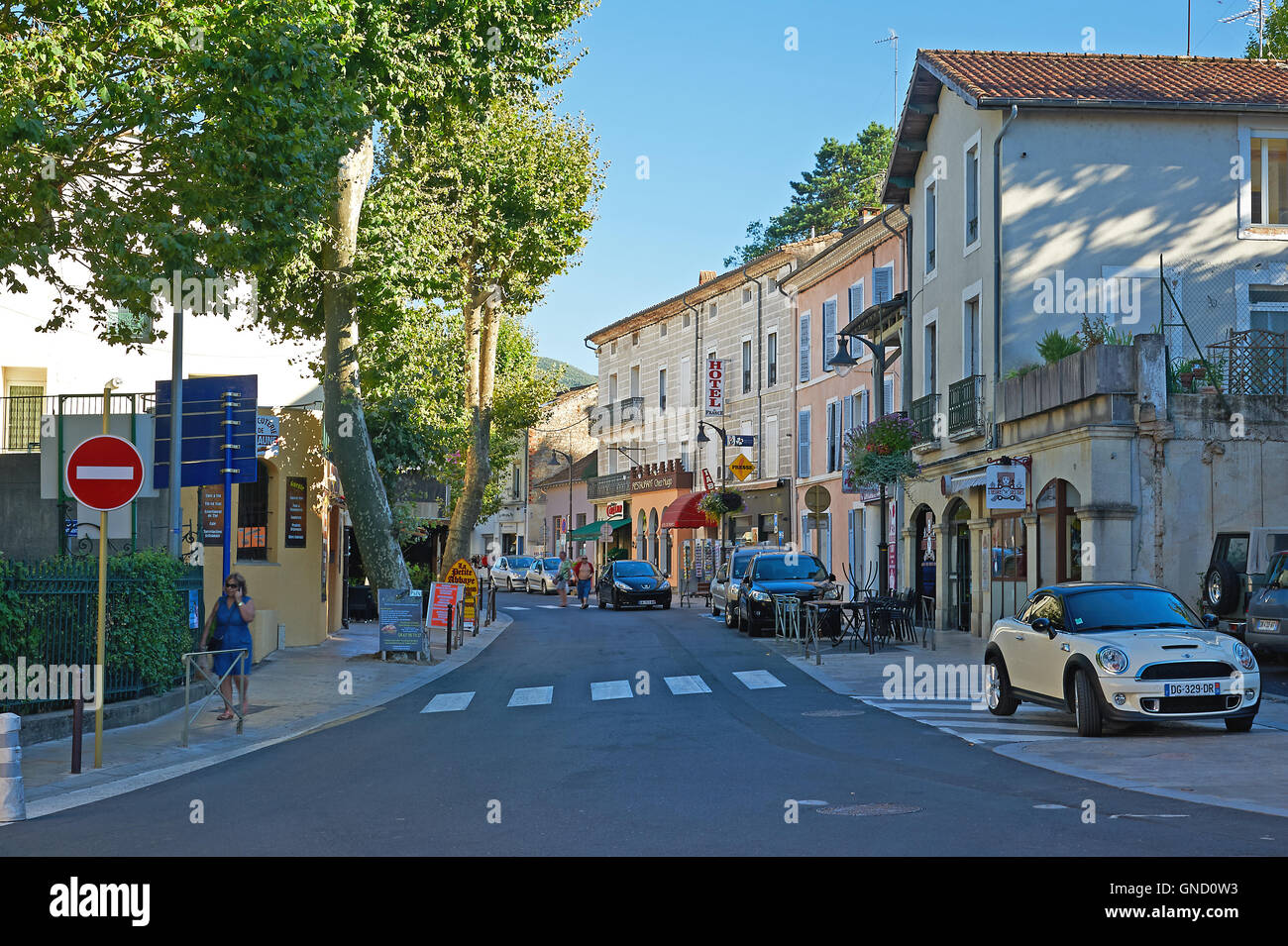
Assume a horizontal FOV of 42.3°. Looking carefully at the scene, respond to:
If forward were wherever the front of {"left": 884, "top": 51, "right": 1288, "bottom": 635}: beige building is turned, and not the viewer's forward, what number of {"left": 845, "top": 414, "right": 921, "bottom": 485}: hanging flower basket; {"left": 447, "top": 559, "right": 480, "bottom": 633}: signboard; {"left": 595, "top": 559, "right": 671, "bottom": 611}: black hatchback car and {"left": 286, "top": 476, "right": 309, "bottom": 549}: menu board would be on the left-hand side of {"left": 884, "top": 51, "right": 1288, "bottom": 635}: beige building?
0

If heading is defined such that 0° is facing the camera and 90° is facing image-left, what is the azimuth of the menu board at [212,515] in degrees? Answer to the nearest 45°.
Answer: approximately 0°

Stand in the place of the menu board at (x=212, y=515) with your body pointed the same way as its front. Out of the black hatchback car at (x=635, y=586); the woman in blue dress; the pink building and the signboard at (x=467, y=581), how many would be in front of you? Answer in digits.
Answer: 1

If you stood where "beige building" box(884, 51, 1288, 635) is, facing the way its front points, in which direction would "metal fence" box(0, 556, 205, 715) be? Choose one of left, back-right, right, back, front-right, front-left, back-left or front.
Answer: front

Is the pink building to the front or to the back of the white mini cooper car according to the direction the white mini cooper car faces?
to the back

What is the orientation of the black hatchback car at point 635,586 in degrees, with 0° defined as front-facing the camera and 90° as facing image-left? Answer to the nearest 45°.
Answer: approximately 315°

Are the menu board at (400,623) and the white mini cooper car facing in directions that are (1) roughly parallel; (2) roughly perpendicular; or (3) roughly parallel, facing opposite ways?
roughly parallel

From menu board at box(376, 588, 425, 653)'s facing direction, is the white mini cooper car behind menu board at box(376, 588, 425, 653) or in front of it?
in front

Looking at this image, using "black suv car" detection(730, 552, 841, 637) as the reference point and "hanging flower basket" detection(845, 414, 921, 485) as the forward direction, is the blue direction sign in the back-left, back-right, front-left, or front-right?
back-right

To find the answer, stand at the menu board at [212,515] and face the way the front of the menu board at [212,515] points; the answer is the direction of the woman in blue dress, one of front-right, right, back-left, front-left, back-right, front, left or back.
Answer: front

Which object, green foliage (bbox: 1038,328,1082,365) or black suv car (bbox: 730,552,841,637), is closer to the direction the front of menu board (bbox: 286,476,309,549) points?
the green foliage

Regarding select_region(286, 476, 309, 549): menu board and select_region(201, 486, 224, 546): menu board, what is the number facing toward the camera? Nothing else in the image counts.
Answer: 2

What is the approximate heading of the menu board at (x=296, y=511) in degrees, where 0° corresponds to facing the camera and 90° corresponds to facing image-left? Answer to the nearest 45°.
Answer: approximately 0°

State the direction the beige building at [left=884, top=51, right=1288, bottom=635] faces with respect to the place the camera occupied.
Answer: facing the viewer and to the left of the viewer

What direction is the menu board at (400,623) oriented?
toward the camera

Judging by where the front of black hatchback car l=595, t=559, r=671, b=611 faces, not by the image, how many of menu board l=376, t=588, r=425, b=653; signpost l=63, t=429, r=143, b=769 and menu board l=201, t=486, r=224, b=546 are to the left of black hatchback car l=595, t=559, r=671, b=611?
0

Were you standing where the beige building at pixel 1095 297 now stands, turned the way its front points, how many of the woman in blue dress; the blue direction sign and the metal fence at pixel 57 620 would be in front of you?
3

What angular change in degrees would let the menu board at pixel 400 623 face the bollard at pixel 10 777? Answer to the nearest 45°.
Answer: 0° — it already faces it
